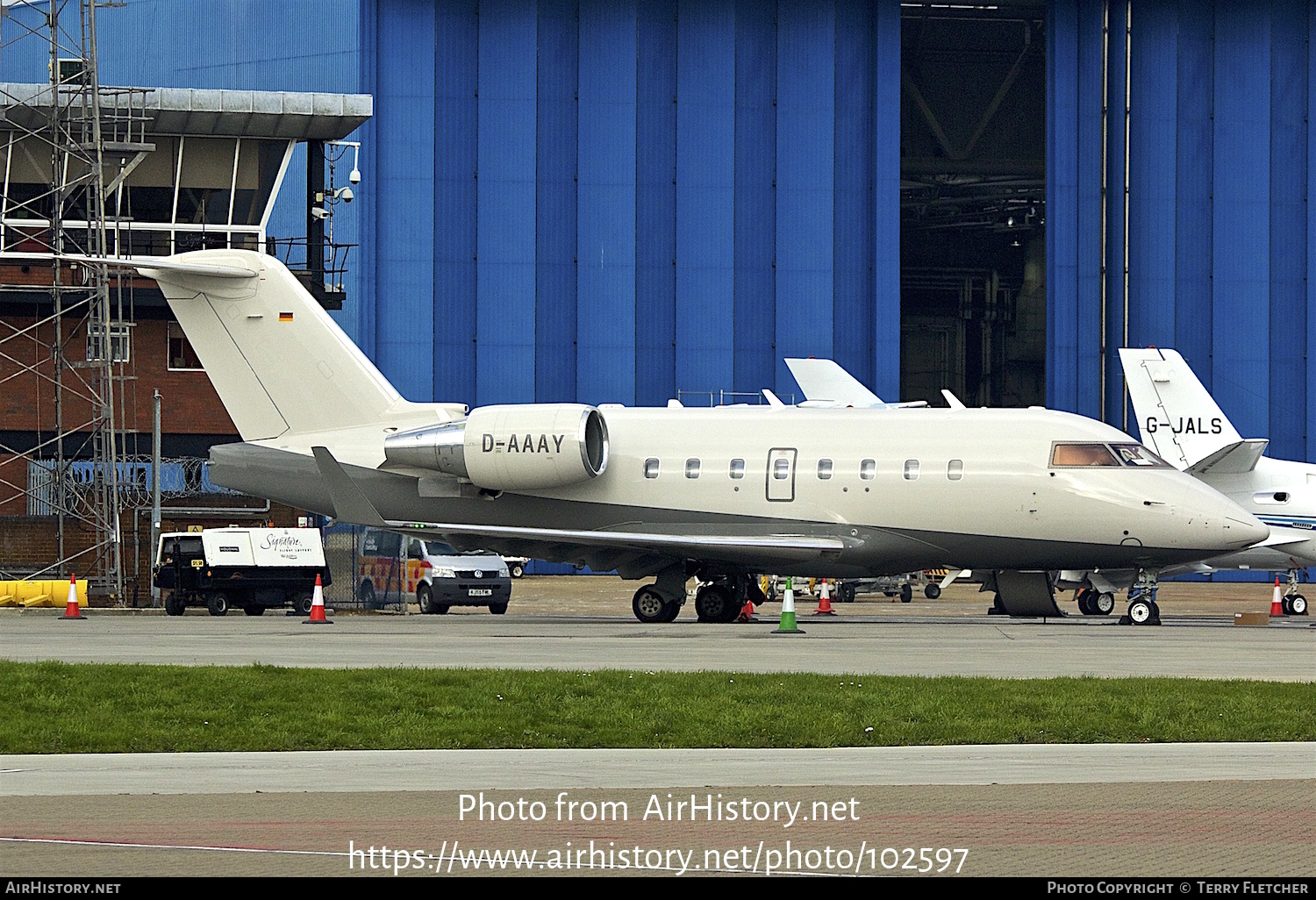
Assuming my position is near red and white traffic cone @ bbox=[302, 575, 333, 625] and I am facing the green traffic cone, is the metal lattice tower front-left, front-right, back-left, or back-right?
back-left

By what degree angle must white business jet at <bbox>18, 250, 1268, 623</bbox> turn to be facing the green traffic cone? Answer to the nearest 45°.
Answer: approximately 45° to its right

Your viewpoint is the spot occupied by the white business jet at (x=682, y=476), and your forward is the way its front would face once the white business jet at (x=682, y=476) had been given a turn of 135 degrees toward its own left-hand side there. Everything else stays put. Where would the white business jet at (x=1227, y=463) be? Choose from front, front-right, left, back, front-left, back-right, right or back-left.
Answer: right

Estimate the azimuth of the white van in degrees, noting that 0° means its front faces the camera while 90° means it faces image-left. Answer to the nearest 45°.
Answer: approximately 315°

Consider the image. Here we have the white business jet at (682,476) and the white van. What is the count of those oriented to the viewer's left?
0

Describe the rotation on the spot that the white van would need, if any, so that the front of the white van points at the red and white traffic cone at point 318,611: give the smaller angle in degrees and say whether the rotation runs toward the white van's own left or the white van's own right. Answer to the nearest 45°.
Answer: approximately 45° to the white van's own right

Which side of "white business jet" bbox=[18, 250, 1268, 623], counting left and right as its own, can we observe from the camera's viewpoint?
right

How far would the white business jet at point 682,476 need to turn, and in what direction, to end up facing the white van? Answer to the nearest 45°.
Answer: approximately 135° to its left

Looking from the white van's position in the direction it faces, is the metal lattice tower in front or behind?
behind

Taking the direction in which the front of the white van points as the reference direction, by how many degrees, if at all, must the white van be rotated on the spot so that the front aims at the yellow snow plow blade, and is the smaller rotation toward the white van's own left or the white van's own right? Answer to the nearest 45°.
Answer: approximately 135° to the white van's own right

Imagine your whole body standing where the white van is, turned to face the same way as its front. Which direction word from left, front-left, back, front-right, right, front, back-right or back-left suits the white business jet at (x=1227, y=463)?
front-left

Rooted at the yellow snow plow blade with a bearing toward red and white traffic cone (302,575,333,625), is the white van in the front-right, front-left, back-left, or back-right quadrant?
front-left

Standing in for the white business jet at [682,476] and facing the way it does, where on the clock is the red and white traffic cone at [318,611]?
The red and white traffic cone is roughly at 6 o'clock from the white business jet.
